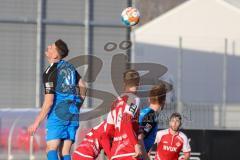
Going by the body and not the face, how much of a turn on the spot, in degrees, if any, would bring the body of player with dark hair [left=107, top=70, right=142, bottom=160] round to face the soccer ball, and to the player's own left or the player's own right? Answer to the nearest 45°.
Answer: approximately 45° to the player's own left

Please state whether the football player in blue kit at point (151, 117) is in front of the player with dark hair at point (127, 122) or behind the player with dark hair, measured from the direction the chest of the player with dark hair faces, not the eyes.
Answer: in front

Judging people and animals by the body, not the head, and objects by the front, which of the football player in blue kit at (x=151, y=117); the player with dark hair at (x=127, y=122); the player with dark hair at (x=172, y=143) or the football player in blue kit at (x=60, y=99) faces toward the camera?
the player with dark hair at (x=172, y=143)

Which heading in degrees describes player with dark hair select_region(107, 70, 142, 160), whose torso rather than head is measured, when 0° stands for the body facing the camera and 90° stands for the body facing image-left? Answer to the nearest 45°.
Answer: approximately 225°

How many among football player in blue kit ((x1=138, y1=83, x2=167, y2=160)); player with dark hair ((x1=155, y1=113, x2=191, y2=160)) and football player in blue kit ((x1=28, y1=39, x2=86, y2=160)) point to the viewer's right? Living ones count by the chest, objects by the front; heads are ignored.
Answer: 1

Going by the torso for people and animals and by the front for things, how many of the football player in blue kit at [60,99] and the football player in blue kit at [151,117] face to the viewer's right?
1
